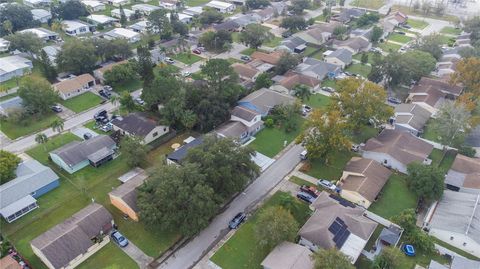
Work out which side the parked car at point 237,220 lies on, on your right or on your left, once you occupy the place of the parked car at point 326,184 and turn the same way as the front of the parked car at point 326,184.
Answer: on your right

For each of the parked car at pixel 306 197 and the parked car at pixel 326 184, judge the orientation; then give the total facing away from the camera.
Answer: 0

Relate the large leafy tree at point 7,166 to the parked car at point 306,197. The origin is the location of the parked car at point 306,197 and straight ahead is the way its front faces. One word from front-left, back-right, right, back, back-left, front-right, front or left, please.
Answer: back-right

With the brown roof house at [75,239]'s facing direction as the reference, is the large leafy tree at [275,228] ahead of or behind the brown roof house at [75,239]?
ahead

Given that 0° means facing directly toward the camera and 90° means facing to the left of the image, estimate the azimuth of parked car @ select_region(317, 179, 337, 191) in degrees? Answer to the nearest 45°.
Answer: approximately 315°

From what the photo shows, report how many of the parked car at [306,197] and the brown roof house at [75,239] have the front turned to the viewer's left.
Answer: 0

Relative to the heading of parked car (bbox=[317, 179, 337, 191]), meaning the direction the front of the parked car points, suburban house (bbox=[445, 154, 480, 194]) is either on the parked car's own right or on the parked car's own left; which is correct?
on the parked car's own left

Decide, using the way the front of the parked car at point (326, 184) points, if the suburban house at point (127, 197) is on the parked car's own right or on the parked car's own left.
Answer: on the parked car's own right

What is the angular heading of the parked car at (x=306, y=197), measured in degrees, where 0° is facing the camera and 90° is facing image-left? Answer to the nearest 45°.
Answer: approximately 315°

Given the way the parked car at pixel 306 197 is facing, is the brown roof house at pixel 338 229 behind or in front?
in front

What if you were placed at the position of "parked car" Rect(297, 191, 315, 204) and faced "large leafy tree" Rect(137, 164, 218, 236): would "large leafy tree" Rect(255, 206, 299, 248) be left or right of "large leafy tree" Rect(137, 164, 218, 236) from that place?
left

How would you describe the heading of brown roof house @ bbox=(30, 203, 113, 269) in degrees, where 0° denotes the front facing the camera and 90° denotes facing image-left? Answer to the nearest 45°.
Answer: approximately 315°

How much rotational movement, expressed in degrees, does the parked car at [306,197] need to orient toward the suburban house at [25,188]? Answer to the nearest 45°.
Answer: approximately 135° to its right
